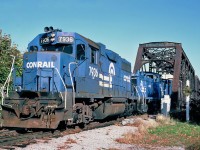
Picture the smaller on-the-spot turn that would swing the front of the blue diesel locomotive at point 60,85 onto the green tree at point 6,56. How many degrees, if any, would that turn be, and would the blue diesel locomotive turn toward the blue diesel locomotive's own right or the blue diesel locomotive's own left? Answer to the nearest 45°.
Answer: approximately 90° to the blue diesel locomotive's own right

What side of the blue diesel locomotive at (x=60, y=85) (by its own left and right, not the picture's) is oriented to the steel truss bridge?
back

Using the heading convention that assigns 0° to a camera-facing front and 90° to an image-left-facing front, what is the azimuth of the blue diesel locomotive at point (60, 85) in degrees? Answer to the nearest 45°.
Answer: approximately 45°
